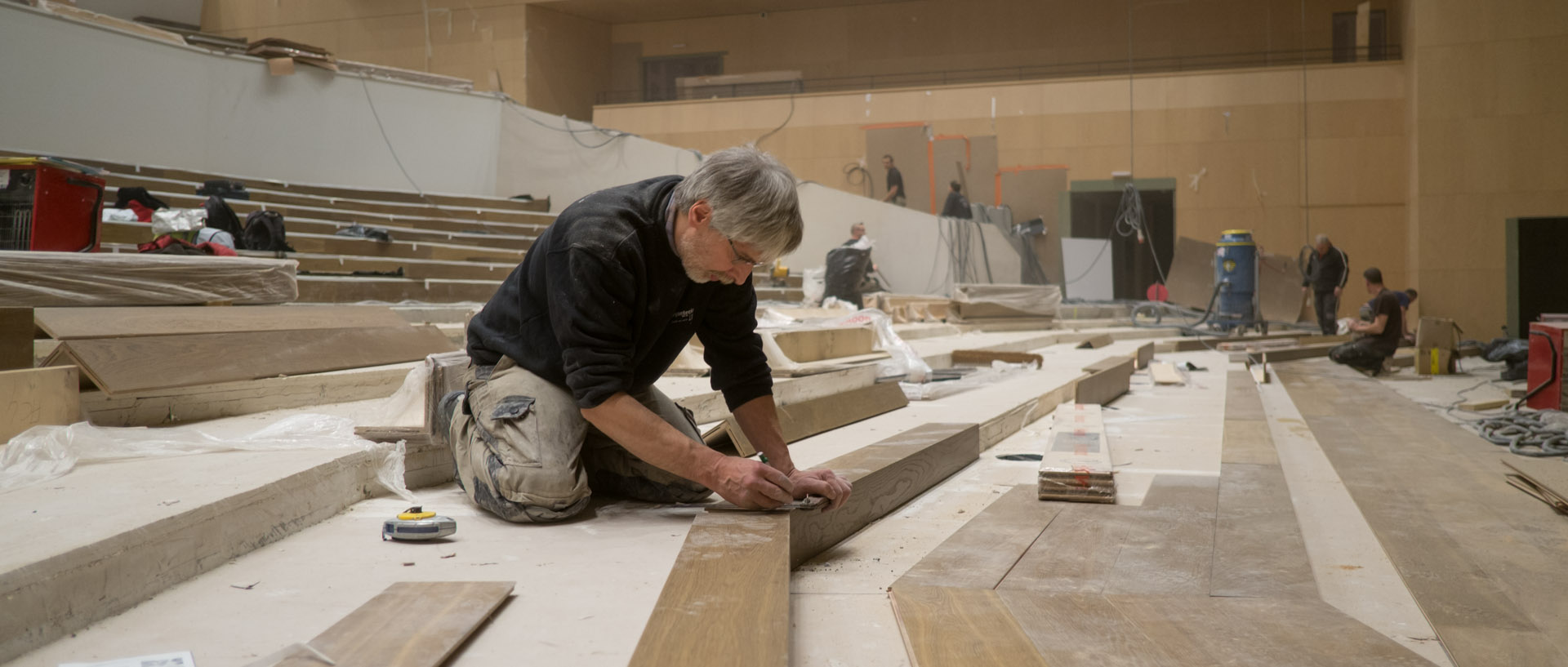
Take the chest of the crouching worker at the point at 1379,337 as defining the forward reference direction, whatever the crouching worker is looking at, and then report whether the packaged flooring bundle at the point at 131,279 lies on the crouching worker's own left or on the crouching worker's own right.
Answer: on the crouching worker's own left

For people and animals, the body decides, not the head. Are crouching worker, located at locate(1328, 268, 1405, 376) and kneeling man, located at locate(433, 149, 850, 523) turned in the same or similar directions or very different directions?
very different directions

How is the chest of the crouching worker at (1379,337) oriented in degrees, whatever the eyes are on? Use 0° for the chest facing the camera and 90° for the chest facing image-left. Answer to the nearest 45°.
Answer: approximately 90°

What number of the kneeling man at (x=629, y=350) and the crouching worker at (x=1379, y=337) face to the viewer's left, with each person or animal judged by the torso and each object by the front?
1

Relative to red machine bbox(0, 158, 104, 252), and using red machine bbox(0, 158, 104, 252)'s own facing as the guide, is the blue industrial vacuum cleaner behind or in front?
behind

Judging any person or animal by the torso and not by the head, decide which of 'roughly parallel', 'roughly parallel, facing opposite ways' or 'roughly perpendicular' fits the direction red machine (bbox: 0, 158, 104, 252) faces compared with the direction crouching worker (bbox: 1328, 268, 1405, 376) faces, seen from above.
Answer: roughly perpendicular

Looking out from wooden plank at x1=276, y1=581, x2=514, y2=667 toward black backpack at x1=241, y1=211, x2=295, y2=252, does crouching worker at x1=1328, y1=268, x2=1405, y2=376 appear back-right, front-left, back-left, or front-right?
front-right

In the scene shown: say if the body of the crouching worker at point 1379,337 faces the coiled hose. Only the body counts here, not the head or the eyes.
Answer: no

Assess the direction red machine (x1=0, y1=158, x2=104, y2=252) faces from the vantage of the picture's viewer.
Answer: facing the viewer and to the left of the viewer

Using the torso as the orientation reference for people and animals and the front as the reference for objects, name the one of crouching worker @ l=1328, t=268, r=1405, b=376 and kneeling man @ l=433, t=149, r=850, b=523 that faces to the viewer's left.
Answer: the crouching worker

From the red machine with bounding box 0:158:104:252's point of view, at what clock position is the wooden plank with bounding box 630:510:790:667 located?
The wooden plank is roughly at 10 o'clock from the red machine.

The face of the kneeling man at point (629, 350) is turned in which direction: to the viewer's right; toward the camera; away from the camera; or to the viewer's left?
to the viewer's right
